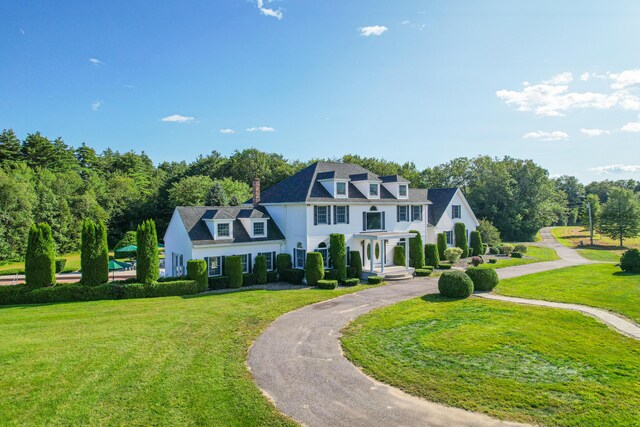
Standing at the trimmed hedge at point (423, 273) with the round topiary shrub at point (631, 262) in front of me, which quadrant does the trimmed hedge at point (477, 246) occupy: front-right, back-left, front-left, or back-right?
front-left

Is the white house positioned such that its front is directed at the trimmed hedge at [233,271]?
no

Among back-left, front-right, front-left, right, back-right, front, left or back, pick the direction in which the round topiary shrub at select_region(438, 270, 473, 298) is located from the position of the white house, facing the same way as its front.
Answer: front

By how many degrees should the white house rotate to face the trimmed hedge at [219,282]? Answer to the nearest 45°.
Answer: approximately 90° to its right

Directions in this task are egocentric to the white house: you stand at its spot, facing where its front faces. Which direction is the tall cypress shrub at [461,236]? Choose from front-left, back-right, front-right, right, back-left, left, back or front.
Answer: left

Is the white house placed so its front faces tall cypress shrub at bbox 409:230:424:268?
no

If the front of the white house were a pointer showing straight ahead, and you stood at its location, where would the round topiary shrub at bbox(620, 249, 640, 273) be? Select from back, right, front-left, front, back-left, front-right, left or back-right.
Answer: front-left

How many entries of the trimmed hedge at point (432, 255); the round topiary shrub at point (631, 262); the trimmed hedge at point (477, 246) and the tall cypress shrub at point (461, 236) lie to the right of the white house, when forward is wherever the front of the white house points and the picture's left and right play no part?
0

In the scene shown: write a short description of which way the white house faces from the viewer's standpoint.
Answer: facing the viewer and to the right of the viewer

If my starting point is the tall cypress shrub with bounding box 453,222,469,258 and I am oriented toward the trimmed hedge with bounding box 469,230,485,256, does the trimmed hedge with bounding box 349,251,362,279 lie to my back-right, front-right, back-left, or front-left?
back-right

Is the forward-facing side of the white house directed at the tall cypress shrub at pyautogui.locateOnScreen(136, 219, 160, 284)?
no

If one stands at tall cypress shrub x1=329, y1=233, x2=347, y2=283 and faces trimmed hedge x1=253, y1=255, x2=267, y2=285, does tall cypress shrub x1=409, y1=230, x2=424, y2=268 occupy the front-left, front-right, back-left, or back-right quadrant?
back-right
